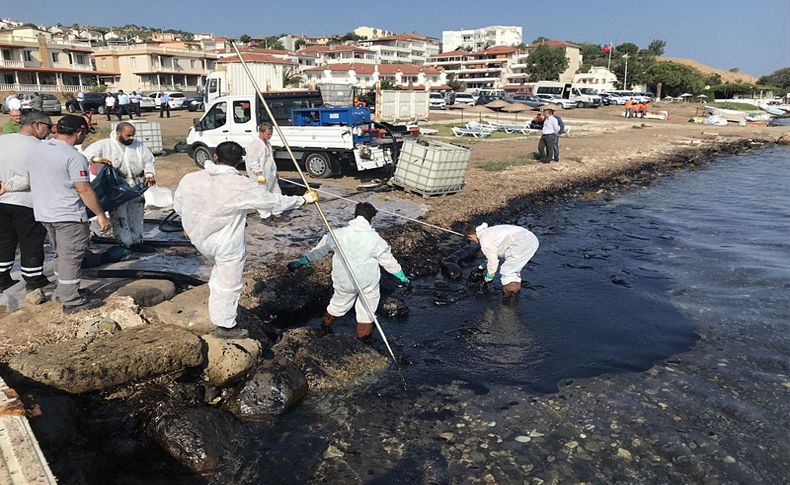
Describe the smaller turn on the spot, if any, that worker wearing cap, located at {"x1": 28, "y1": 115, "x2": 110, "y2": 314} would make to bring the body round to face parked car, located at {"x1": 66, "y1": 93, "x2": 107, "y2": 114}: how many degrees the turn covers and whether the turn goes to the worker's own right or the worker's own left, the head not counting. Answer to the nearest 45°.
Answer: approximately 45° to the worker's own left

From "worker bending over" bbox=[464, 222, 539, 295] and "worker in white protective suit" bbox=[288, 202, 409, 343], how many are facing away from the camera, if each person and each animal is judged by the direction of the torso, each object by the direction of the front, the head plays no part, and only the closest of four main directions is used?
1

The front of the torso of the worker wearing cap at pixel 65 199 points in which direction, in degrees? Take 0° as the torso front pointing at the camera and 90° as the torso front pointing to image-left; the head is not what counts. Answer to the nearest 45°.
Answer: approximately 225°

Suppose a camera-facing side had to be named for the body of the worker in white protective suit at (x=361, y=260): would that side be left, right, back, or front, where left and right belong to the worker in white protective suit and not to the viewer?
back

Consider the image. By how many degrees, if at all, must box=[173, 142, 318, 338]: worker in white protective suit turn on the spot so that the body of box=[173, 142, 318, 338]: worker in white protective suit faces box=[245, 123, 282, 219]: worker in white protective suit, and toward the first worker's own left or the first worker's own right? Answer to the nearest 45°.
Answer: approximately 45° to the first worker's own left

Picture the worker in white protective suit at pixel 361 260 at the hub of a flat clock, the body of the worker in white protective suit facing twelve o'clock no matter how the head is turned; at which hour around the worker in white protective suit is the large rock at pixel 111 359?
The large rock is roughly at 8 o'clock from the worker in white protective suit.

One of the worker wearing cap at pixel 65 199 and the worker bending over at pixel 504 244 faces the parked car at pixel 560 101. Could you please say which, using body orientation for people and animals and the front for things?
the worker wearing cap

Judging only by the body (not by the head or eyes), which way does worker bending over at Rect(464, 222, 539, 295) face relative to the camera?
to the viewer's left

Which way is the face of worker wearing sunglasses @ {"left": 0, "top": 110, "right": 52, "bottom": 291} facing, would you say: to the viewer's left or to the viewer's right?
to the viewer's right
